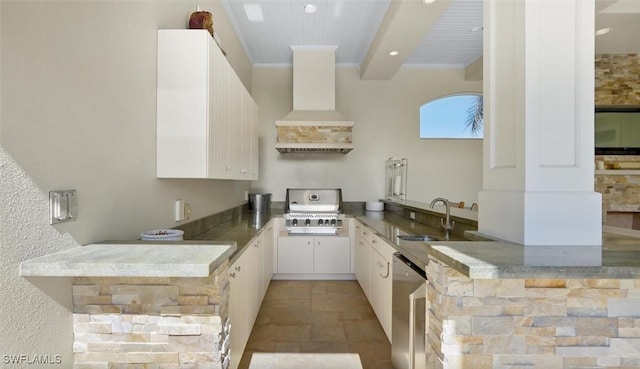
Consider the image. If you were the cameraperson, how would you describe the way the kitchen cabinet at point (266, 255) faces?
facing to the right of the viewer

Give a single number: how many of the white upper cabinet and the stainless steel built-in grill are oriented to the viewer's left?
0

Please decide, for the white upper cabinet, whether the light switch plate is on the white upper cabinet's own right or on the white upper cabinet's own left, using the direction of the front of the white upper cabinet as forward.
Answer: on the white upper cabinet's own right

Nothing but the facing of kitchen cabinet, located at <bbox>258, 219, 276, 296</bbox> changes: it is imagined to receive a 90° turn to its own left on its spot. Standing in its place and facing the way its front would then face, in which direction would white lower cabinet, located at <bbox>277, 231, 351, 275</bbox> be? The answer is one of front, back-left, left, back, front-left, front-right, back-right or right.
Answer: front-right

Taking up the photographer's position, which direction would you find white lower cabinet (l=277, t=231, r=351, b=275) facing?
facing the viewer

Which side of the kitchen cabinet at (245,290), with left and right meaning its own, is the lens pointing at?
right

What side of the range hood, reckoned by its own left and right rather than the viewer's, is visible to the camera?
front

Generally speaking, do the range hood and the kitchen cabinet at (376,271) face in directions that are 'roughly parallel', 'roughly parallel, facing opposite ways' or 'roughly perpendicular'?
roughly perpendicular

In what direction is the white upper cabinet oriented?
to the viewer's right

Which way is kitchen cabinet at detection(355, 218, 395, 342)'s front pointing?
to the viewer's left

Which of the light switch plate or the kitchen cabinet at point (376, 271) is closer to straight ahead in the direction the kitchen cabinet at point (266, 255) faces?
the kitchen cabinet

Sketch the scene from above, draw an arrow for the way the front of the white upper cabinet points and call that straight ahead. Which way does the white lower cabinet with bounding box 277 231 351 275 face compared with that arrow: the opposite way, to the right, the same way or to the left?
to the right

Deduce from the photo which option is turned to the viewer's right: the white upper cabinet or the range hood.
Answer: the white upper cabinet
